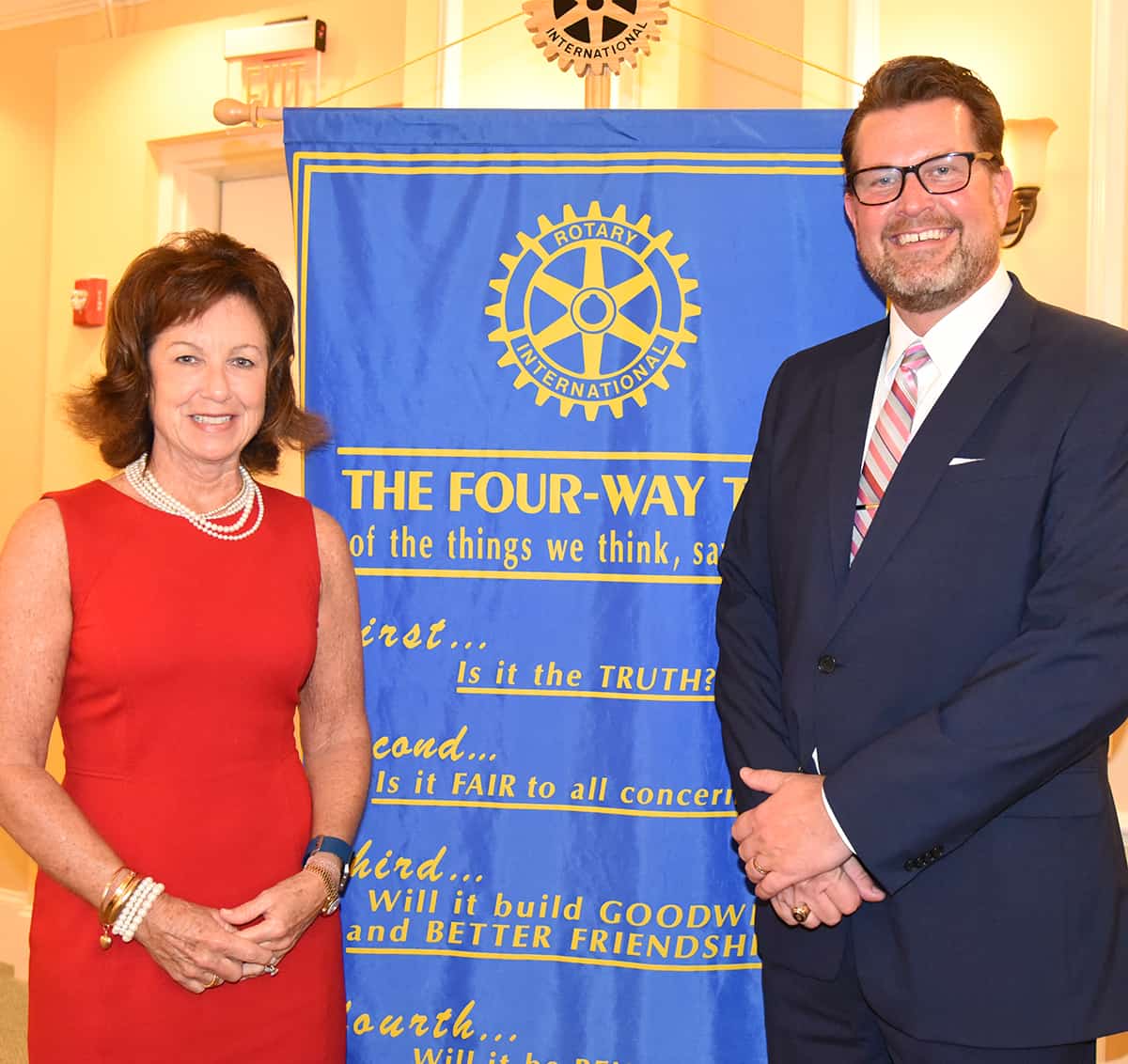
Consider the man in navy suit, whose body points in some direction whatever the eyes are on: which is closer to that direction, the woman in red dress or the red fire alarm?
the woman in red dress

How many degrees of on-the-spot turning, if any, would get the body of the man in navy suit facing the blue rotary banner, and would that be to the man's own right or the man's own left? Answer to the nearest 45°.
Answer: approximately 90° to the man's own right

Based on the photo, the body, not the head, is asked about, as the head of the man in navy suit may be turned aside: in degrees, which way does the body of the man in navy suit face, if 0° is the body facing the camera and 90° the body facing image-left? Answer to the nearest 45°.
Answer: approximately 45°

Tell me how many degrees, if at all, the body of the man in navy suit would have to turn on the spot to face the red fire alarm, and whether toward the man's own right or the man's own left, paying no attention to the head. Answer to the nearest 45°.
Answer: approximately 90° to the man's own right

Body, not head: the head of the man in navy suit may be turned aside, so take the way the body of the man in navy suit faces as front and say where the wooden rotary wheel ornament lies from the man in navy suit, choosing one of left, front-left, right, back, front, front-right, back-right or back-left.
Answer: right

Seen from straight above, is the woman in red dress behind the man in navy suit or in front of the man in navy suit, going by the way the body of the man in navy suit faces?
in front
